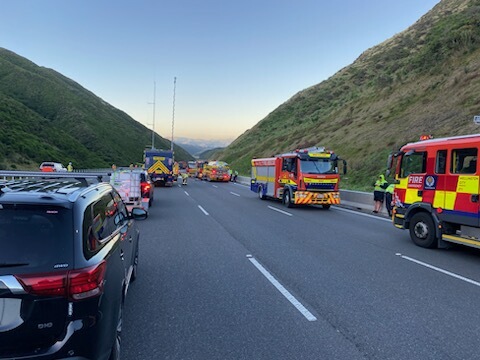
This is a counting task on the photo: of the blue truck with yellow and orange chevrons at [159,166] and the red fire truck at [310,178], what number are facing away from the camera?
1

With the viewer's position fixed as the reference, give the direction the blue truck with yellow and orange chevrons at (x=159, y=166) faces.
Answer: facing away from the viewer

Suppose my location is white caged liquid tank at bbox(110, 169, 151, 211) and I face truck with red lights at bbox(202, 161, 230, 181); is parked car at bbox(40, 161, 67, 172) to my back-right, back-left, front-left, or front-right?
front-left

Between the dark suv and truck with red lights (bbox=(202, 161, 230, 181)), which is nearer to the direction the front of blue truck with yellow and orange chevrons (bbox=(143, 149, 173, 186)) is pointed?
the truck with red lights

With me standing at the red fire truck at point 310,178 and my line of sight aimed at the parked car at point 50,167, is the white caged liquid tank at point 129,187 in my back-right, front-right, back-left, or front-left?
front-left

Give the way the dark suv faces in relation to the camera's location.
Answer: facing away from the viewer and to the right of the viewer

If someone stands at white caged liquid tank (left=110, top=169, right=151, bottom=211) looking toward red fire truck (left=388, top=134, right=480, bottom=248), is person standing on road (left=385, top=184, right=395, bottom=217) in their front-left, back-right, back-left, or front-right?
front-left

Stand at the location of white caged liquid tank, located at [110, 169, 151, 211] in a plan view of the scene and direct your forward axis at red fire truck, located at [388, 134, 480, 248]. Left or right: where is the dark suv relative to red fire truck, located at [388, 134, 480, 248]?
right

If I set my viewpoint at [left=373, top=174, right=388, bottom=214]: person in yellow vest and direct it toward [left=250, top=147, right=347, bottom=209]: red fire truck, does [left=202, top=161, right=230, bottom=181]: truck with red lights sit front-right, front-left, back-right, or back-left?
front-right

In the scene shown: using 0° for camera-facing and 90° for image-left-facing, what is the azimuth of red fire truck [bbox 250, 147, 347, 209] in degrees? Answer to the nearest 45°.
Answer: approximately 315°
